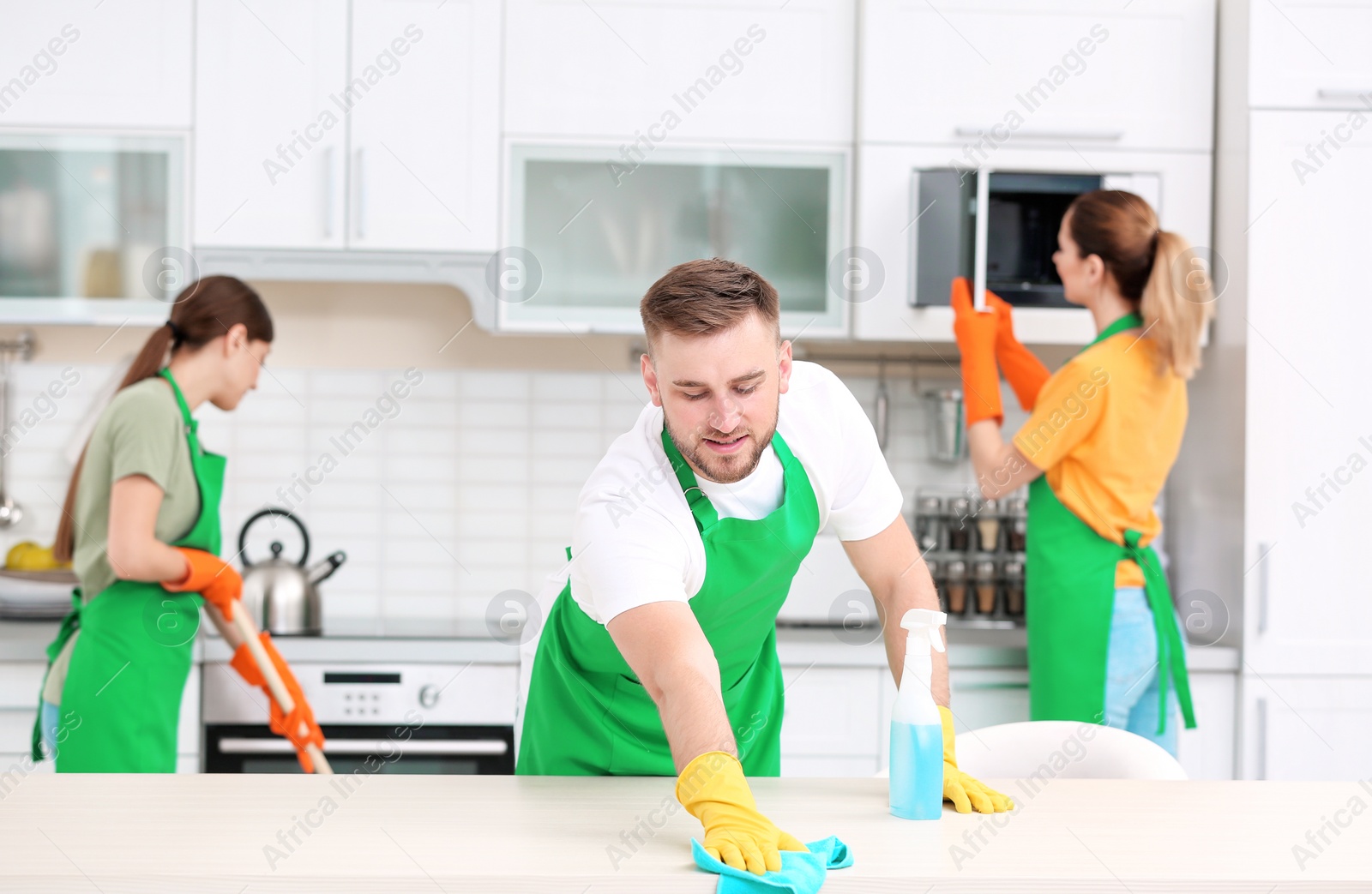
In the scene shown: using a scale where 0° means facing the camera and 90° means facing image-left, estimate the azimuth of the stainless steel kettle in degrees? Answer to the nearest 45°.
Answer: approximately 270°

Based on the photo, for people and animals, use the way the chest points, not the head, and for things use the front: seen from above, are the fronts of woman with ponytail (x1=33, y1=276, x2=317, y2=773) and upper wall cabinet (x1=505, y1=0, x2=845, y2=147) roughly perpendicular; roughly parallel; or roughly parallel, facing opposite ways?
roughly perpendicular

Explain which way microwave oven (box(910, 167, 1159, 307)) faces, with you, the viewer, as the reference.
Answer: facing the viewer

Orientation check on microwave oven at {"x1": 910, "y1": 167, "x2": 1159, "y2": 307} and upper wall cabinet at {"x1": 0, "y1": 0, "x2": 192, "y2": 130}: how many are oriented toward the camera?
2

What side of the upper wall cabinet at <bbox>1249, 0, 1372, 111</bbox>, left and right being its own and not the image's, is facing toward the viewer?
front

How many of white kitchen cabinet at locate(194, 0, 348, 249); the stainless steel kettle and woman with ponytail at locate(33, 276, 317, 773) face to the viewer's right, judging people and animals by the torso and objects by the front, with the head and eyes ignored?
2

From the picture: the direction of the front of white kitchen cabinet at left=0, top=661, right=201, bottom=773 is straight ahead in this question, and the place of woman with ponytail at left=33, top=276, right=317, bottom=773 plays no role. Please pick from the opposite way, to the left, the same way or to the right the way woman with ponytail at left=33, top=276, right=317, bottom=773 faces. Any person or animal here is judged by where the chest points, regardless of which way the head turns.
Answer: to the left

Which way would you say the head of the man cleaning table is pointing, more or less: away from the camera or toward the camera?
toward the camera

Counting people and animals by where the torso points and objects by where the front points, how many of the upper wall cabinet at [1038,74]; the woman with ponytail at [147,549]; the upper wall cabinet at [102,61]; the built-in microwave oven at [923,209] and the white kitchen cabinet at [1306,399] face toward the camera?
4

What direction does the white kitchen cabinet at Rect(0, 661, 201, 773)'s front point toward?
toward the camera

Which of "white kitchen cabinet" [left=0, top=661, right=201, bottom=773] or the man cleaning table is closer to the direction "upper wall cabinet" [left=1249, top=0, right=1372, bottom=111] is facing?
the man cleaning table

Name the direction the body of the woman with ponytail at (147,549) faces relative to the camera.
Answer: to the viewer's right

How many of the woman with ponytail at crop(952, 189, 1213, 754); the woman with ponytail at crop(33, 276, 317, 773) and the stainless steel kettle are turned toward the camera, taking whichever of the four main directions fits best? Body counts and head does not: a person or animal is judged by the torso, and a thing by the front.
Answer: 0

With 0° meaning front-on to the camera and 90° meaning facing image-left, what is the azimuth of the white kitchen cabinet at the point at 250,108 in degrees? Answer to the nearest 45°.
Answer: approximately 0°

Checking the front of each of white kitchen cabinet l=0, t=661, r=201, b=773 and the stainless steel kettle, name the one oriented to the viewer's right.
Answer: the stainless steel kettle

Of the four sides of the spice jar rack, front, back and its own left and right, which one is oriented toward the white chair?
front
